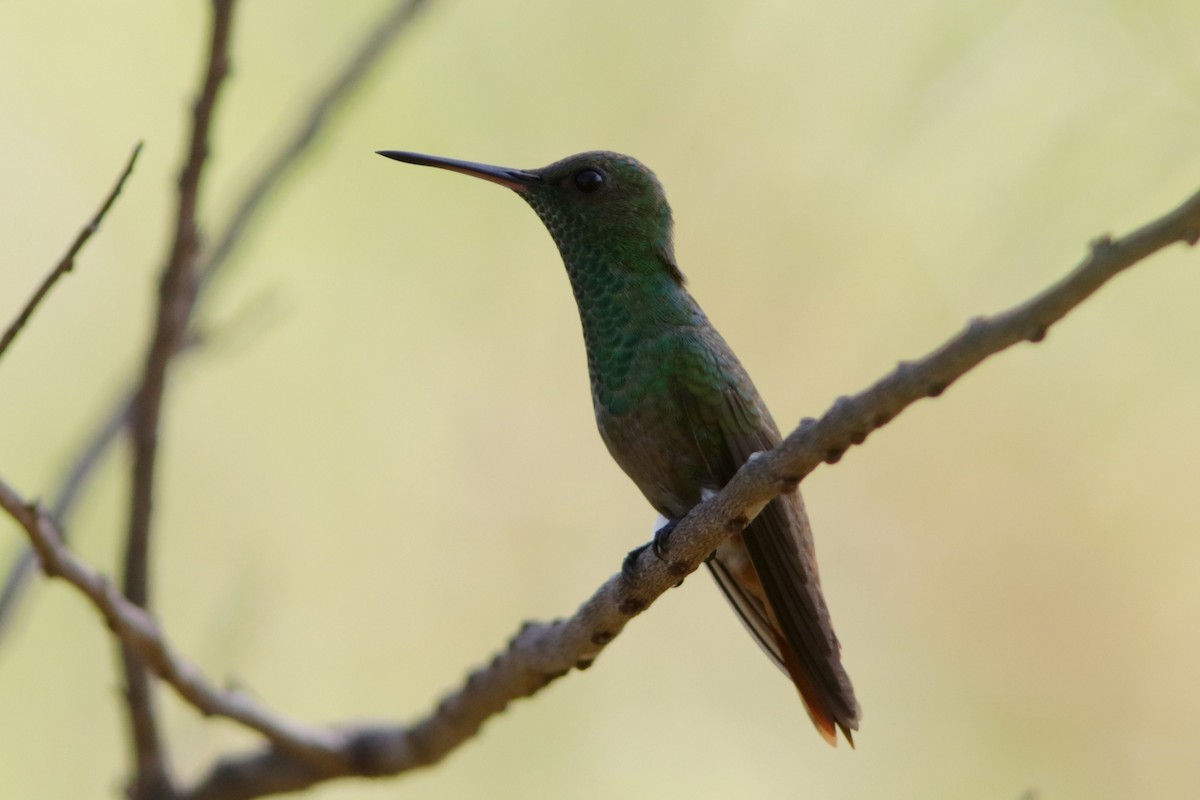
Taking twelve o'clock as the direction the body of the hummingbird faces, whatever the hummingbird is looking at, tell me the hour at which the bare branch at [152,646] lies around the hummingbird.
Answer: The bare branch is roughly at 12 o'clock from the hummingbird.

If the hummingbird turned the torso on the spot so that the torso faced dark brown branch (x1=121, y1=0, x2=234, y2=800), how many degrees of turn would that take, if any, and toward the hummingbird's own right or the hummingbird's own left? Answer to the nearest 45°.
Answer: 0° — it already faces it

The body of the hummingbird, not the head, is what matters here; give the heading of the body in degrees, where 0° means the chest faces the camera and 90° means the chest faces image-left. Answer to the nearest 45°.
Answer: approximately 90°
